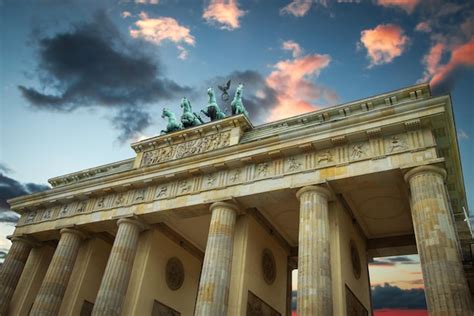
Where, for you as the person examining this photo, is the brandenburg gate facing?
facing the viewer and to the left of the viewer

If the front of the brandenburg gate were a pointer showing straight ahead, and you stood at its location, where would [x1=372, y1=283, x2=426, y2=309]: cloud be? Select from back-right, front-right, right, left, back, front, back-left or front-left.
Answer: back
